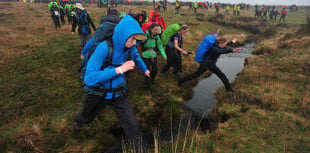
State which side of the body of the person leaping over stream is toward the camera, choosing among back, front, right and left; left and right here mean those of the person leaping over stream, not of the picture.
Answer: right

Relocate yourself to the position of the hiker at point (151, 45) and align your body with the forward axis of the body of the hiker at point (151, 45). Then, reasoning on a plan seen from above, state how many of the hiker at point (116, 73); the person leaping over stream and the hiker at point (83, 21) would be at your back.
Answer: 1
